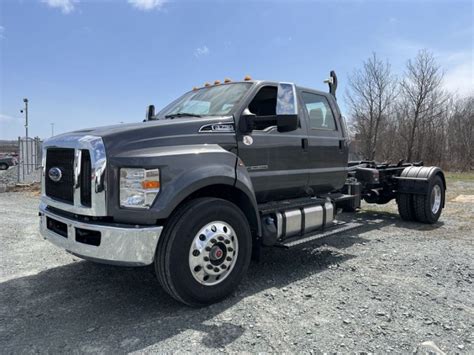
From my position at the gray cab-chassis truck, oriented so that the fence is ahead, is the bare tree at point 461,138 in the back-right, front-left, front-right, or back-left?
front-right

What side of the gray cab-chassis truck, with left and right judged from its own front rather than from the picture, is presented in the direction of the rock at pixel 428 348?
left

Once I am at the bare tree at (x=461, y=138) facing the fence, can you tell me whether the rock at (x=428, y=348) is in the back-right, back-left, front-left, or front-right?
front-left

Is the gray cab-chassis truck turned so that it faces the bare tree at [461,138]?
no

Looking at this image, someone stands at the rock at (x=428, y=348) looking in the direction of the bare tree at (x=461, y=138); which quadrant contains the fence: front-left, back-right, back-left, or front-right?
front-left

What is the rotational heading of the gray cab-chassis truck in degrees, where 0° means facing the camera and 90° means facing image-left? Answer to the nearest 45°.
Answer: approximately 45°

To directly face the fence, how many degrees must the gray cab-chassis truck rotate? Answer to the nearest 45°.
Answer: approximately 90° to its right
